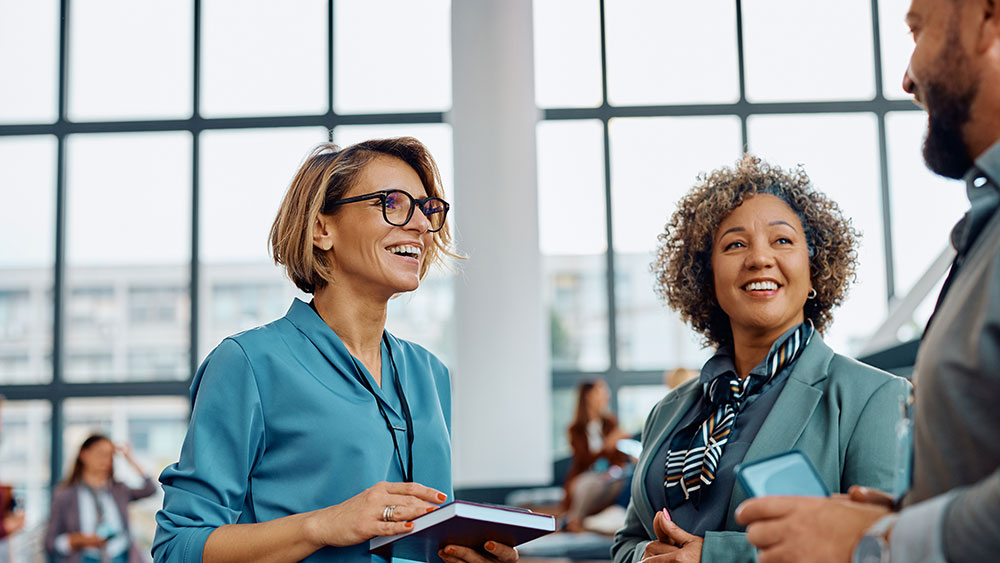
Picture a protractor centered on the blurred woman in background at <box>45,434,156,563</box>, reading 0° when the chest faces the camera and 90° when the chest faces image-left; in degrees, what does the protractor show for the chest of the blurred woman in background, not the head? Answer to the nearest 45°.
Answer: approximately 315°

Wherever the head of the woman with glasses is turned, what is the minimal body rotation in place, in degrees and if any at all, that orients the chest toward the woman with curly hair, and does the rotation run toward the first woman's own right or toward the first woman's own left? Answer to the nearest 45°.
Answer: approximately 45° to the first woman's own left

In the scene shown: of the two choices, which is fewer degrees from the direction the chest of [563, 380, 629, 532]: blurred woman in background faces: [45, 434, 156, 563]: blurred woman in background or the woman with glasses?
the woman with glasses

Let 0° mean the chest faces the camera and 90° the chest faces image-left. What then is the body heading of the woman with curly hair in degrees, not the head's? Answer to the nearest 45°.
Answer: approximately 45°

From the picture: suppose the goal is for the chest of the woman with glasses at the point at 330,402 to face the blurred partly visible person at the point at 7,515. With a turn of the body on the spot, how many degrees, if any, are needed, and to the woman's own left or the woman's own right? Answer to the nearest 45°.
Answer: approximately 180°

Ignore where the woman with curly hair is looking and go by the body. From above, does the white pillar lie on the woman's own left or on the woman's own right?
on the woman's own right

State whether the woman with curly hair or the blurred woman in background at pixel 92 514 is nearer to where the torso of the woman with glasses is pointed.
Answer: the woman with curly hair
